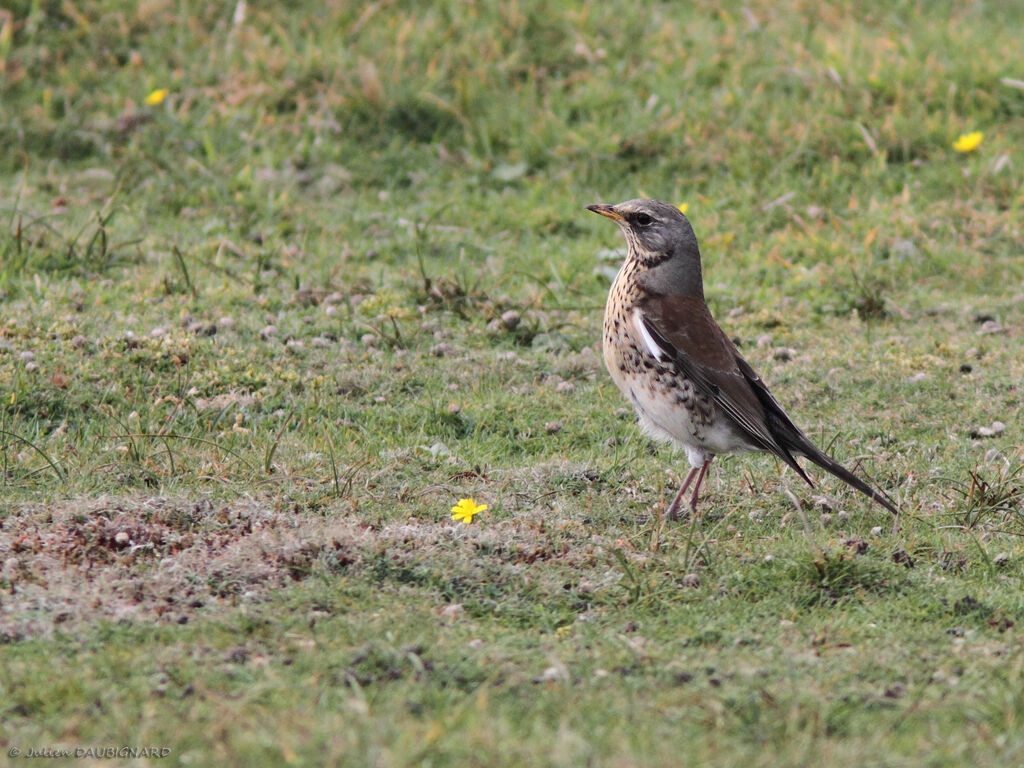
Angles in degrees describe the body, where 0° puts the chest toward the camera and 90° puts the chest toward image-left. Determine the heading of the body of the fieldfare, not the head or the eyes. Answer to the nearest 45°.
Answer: approximately 90°
